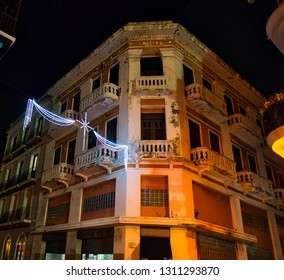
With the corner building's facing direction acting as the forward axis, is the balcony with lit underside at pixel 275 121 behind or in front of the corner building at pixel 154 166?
in front

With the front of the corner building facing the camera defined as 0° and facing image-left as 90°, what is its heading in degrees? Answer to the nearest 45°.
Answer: approximately 0°

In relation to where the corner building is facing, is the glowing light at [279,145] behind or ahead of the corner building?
ahead
